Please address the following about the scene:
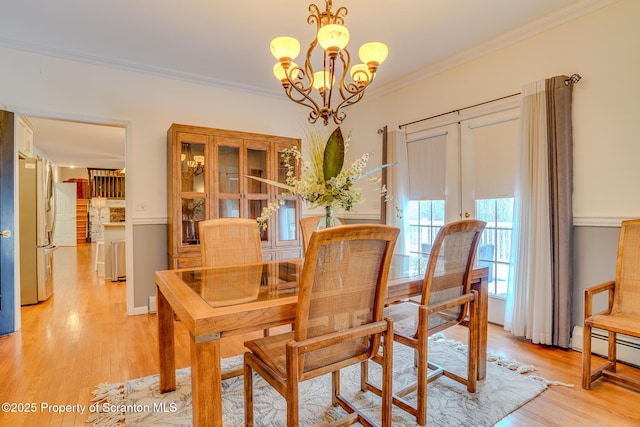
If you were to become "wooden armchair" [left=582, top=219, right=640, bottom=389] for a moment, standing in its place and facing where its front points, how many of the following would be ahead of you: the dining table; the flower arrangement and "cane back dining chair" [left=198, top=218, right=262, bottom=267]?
3

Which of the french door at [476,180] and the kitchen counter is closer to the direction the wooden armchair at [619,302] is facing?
the kitchen counter

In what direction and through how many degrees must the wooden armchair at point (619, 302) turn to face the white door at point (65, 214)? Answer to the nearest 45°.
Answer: approximately 45° to its right

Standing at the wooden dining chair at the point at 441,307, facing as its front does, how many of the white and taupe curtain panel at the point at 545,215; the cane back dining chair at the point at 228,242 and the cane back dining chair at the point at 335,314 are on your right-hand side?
1

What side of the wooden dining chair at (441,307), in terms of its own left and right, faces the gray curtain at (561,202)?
right

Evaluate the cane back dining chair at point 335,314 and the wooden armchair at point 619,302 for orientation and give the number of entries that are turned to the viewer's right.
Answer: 0

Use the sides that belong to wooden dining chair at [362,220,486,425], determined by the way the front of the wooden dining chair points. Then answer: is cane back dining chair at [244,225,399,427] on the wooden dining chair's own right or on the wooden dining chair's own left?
on the wooden dining chair's own left

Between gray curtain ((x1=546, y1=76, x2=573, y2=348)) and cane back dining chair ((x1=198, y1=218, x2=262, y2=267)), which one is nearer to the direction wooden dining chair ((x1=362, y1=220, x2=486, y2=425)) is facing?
the cane back dining chair

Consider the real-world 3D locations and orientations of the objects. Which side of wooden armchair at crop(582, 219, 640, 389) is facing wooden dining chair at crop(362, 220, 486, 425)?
front

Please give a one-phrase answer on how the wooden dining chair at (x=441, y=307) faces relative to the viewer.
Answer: facing away from the viewer and to the left of the viewer

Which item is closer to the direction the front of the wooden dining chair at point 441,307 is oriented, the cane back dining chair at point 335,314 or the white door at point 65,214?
the white door

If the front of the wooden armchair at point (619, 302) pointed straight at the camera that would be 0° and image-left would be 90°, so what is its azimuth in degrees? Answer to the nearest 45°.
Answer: approximately 45°

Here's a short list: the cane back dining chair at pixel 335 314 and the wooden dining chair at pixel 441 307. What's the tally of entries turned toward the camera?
0

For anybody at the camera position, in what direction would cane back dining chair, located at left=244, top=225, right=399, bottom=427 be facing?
facing away from the viewer and to the left of the viewer
